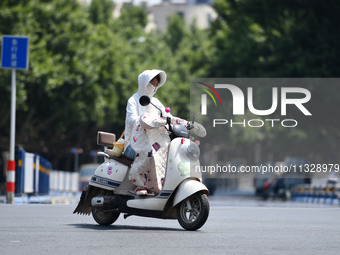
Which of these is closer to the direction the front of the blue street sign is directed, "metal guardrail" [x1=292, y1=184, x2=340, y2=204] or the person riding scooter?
the person riding scooter

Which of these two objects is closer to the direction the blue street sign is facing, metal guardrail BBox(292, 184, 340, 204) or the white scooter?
the white scooter

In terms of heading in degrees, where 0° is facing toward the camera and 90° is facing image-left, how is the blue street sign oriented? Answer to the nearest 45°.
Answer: approximately 0°

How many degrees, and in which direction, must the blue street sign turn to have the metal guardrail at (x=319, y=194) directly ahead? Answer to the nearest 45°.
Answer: approximately 135° to its left
